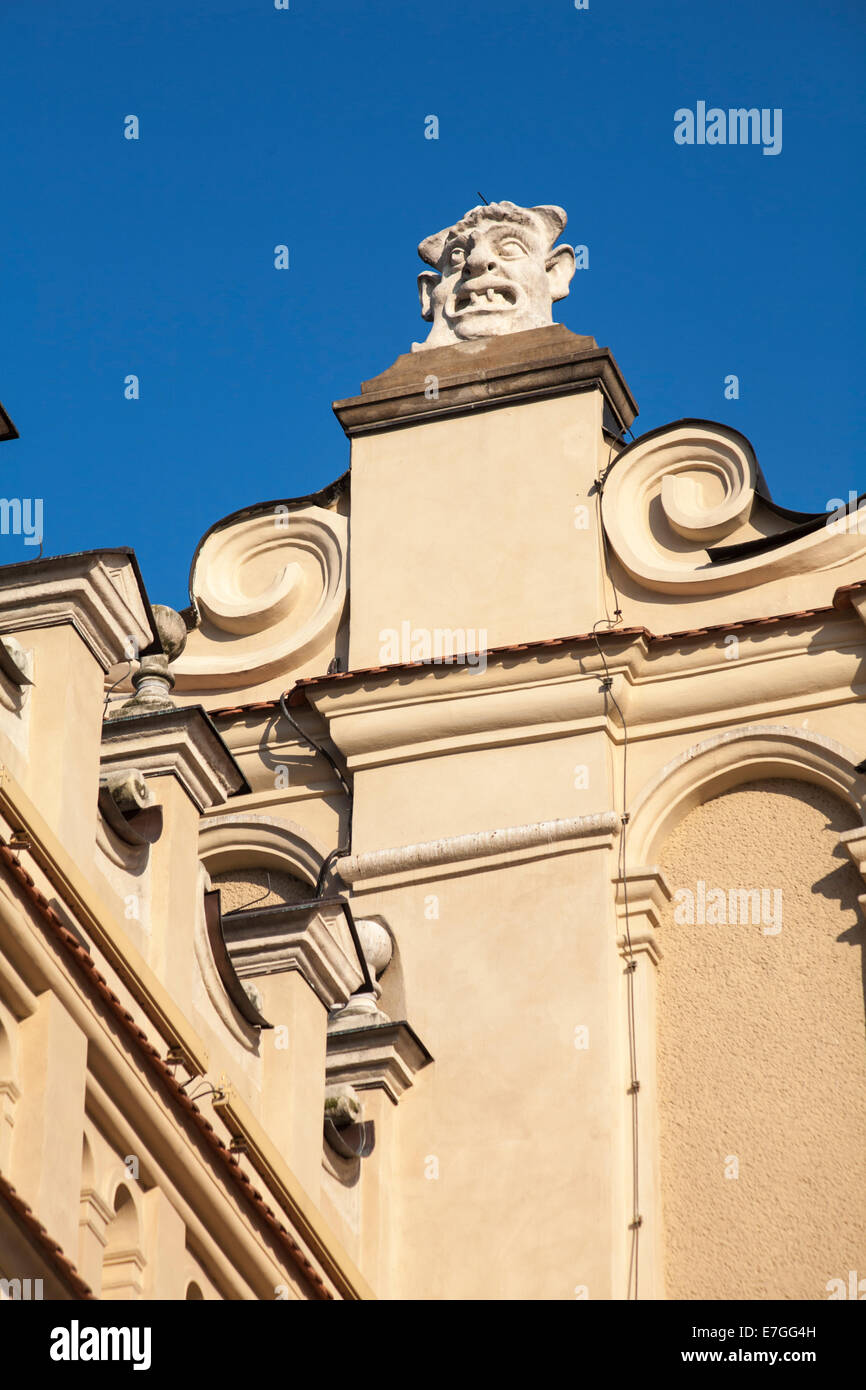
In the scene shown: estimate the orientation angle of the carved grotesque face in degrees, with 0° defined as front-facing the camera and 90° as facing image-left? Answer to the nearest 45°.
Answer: approximately 45°
